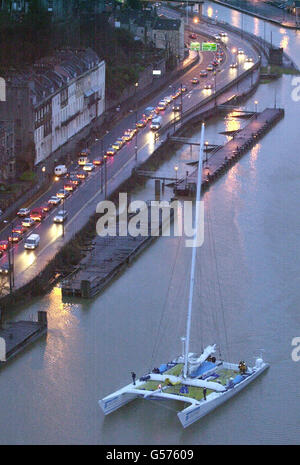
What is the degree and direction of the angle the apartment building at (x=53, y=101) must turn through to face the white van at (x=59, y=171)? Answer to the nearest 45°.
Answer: approximately 45° to its right

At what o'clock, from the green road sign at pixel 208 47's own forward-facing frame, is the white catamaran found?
The white catamaran is roughly at 12 o'clock from the green road sign.

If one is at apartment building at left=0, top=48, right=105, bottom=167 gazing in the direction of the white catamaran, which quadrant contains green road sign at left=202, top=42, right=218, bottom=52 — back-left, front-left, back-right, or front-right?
back-left

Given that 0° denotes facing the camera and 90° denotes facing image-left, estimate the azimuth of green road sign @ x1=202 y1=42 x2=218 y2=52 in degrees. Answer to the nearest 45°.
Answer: approximately 0°

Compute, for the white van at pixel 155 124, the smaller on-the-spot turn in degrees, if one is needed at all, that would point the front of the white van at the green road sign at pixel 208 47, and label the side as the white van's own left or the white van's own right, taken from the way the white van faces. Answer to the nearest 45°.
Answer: approximately 135° to the white van's own right
